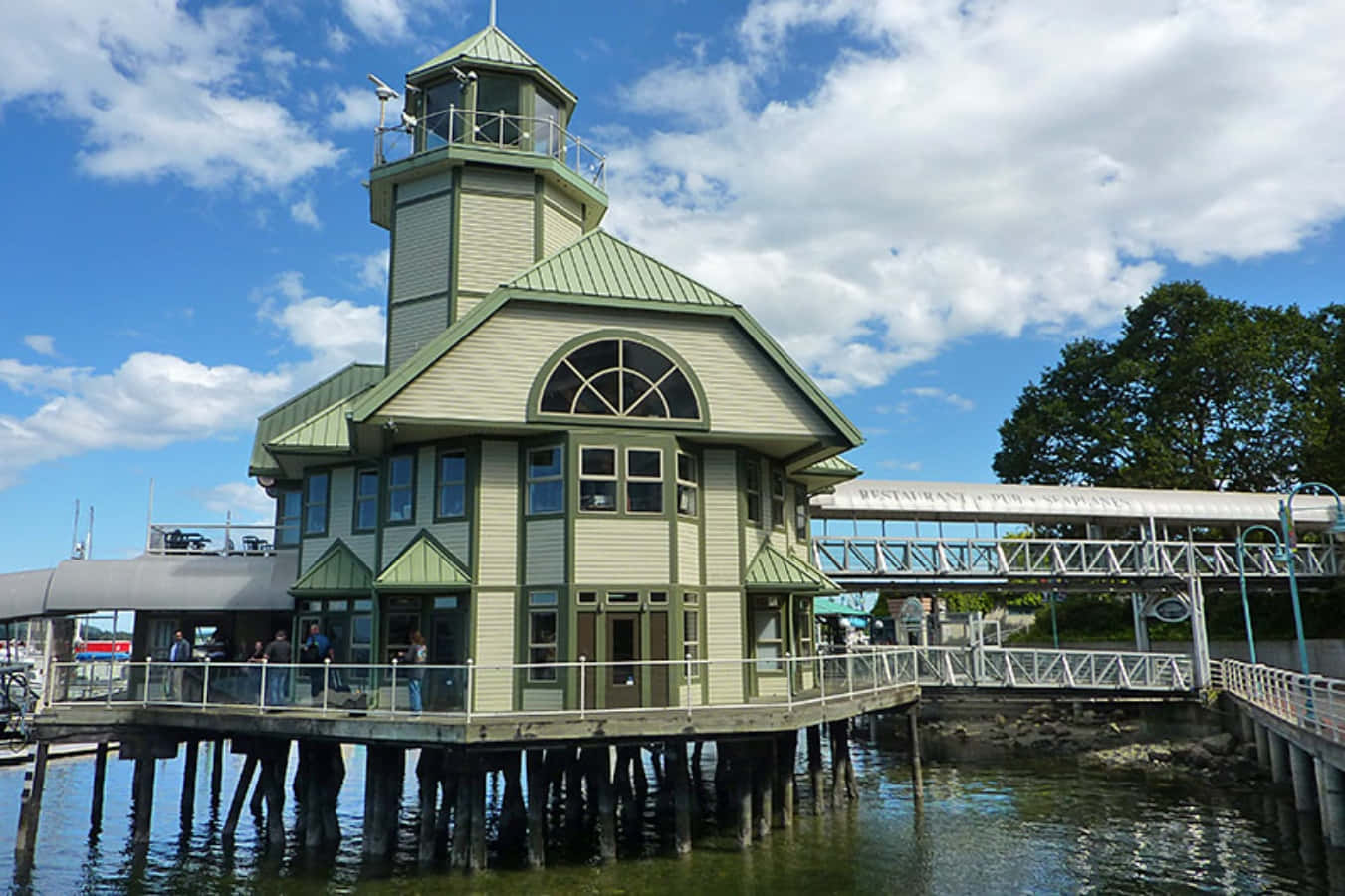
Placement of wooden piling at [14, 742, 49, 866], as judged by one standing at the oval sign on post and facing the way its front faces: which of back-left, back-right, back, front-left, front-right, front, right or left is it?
front-right

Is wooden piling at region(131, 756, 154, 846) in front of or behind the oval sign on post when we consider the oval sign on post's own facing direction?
in front

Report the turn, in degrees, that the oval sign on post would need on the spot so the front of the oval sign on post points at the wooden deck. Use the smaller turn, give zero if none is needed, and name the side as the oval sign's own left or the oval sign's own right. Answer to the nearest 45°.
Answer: approximately 45° to the oval sign's own right

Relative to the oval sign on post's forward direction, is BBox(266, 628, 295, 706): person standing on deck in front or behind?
in front

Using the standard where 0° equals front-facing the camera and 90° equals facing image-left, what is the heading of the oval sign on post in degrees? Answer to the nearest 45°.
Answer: approximately 0°
